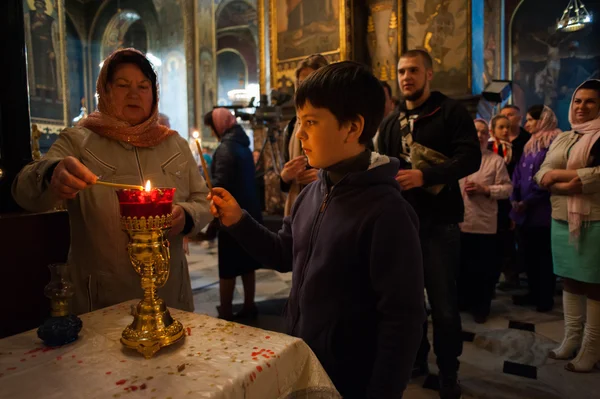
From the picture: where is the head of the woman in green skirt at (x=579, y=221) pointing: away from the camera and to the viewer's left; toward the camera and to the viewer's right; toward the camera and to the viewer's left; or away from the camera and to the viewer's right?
toward the camera and to the viewer's left

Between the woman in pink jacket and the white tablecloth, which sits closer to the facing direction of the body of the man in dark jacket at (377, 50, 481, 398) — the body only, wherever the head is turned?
the white tablecloth

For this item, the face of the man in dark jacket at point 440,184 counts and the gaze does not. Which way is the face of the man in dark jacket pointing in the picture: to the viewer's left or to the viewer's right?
to the viewer's left

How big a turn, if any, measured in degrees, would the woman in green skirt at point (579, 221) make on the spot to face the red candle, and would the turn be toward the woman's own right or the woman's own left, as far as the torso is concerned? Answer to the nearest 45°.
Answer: approximately 45° to the woman's own left

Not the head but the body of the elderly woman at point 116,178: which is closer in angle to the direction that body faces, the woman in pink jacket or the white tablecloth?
the white tablecloth

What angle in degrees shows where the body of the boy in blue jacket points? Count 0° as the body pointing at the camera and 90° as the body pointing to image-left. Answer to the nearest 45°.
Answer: approximately 45°

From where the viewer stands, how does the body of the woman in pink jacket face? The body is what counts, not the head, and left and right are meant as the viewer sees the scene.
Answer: facing the viewer and to the left of the viewer

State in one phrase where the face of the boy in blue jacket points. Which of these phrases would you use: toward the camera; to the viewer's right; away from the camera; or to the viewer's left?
to the viewer's left

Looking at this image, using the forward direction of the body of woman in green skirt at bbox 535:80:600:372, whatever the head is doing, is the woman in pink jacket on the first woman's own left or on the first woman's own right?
on the first woman's own right

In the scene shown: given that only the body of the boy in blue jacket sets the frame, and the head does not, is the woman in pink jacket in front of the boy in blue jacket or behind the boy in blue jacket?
behind

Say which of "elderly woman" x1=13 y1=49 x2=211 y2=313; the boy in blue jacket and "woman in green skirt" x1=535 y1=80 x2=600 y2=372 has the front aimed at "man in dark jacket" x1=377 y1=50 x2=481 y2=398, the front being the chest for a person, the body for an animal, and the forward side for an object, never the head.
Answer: "woman in green skirt" x1=535 y1=80 x2=600 y2=372

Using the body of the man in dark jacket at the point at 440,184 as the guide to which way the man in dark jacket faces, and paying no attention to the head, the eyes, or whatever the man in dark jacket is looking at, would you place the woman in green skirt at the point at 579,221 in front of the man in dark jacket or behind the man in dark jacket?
behind

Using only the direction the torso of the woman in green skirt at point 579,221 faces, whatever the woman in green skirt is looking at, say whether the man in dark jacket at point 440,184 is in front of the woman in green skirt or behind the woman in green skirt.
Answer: in front
